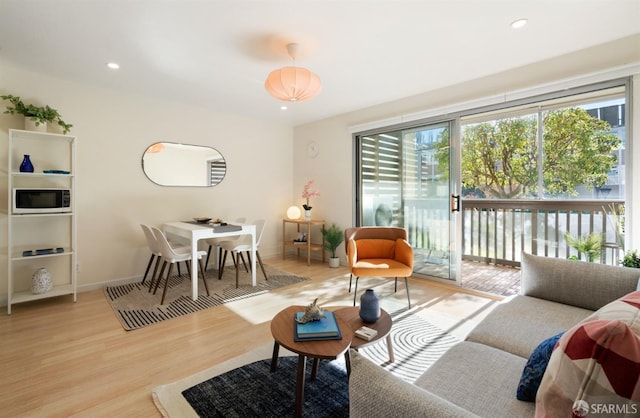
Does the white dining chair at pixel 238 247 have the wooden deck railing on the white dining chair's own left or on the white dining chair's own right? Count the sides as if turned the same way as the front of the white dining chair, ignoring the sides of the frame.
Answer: on the white dining chair's own left

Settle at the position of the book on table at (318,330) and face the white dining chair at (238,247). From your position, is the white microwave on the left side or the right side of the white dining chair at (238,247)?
left

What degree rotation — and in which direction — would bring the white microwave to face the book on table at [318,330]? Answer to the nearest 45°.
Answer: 0° — it already faces it

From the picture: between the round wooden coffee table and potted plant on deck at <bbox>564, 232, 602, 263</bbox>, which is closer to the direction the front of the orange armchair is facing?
the round wooden coffee table

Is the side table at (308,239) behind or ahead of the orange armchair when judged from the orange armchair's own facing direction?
behind

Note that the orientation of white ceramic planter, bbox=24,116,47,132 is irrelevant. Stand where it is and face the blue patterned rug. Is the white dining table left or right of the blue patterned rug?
left

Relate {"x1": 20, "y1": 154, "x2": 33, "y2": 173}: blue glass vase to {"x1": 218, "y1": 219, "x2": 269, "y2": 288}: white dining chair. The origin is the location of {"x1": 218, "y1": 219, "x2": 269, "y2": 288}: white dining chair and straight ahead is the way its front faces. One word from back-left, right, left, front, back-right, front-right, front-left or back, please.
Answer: front-right

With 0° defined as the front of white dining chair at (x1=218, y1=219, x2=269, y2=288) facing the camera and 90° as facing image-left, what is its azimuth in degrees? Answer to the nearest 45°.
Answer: approximately 45°

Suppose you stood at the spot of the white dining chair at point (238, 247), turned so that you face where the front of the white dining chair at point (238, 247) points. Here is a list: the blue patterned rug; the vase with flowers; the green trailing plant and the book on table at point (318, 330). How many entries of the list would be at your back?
1

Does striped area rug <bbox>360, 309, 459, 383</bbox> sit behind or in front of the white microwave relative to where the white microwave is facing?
in front

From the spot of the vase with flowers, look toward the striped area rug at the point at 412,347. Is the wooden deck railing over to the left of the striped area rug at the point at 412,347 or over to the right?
left

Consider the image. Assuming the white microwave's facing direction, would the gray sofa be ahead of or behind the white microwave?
ahead

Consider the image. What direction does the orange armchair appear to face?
toward the camera

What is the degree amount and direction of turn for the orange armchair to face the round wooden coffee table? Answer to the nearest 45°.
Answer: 0° — it already faces it

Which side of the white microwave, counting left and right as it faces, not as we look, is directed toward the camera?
front

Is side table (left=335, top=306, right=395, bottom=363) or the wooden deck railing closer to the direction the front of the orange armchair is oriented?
the side table

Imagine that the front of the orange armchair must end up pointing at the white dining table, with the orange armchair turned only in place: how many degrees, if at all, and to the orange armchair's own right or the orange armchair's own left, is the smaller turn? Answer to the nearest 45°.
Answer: approximately 90° to the orange armchair's own right
